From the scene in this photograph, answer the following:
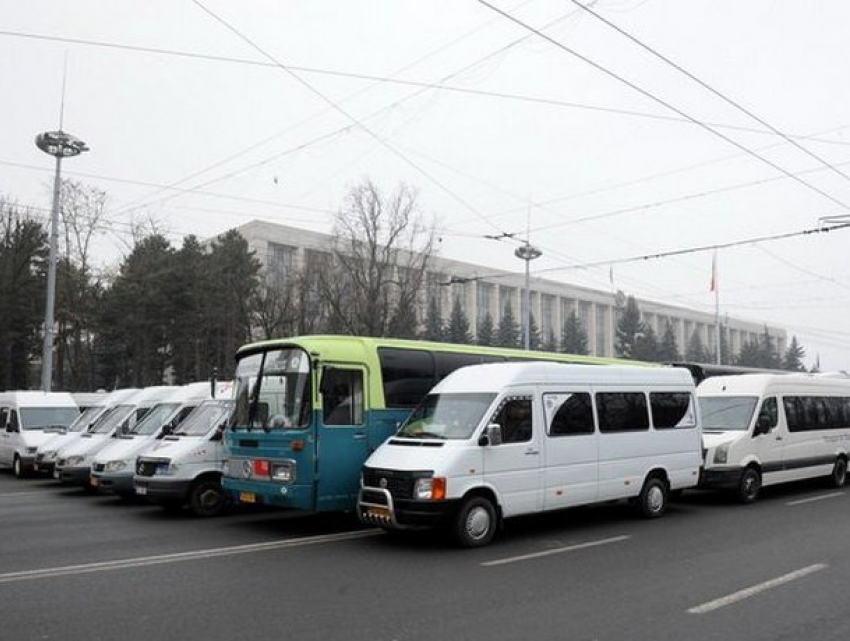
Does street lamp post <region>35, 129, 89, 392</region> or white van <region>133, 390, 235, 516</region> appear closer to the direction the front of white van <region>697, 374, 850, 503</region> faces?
the white van

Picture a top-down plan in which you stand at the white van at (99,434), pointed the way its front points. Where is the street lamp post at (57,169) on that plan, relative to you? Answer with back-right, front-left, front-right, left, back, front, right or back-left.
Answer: back-right

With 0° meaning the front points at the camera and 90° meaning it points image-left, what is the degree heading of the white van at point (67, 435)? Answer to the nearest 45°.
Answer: approximately 45°

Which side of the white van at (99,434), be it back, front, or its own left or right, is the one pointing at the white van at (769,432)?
left

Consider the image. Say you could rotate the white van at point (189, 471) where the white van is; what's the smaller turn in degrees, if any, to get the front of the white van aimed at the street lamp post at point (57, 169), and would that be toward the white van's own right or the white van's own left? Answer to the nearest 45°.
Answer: approximately 135° to the white van's own right

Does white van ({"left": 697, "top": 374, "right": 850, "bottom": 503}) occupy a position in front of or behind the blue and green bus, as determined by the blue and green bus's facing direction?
behind

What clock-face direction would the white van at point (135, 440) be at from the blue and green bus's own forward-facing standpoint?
The white van is roughly at 3 o'clock from the blue and green bus.

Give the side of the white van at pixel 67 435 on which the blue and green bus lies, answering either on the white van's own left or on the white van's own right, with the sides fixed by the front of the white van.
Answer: on the white van's own left

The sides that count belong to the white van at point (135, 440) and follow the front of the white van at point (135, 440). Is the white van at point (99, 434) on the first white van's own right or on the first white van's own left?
on the first white van's own right
